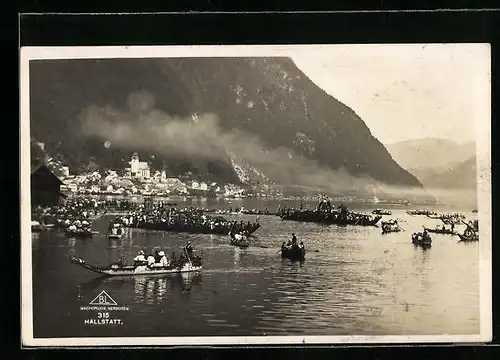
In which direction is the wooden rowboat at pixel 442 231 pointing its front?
to the viewer's left

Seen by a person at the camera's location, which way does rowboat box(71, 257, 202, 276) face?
facing to the left of the viewer

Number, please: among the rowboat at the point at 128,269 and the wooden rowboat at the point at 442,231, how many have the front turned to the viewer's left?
2
